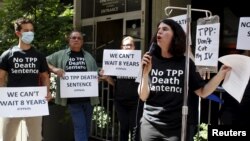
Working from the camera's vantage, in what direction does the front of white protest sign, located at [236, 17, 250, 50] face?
facing the viewer

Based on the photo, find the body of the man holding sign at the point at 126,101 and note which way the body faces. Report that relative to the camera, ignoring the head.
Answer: toward the camera

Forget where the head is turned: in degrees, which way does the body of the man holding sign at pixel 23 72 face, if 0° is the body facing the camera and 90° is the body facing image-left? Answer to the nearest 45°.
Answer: approximately 0°

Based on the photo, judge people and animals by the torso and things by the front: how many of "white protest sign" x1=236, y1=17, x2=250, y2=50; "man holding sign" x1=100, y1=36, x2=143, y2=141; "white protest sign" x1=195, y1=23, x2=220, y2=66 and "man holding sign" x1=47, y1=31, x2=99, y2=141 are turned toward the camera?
4

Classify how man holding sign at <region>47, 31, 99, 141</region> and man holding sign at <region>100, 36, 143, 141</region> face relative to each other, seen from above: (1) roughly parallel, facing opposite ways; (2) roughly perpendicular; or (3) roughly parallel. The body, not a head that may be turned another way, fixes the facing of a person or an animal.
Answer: roughly parallel

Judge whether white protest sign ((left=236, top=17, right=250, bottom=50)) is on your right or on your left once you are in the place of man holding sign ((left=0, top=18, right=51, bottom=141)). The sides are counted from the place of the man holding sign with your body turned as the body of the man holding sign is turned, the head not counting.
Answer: on your left

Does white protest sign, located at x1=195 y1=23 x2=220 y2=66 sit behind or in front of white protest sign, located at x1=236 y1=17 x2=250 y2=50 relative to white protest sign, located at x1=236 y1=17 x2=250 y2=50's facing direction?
in front

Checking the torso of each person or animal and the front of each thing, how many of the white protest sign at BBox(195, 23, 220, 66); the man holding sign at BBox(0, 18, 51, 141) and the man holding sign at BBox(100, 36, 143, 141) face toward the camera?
3

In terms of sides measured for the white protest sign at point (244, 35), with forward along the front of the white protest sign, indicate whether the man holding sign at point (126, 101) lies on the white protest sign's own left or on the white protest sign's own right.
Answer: on the white protest sign's own right
